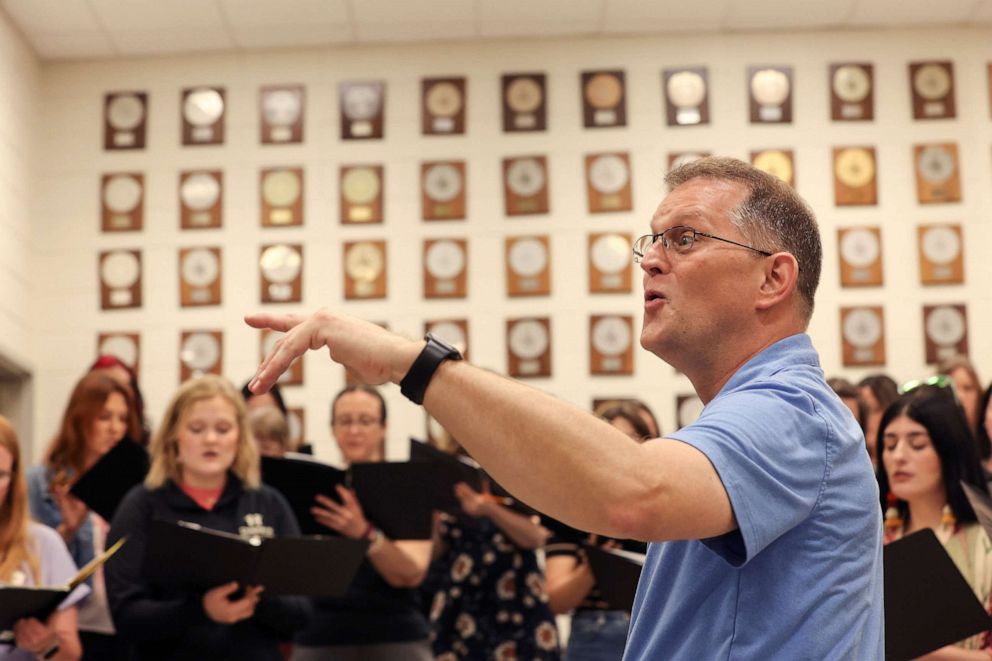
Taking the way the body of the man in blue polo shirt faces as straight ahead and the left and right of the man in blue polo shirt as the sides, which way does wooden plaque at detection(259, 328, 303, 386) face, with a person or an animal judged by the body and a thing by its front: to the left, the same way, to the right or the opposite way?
to the left

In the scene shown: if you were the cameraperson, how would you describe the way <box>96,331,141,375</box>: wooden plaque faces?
facing the viewer

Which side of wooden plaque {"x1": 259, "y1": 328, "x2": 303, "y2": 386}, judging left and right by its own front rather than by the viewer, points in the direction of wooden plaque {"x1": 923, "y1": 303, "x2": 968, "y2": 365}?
left

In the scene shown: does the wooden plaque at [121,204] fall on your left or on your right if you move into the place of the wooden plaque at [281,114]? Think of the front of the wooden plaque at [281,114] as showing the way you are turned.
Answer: on your right

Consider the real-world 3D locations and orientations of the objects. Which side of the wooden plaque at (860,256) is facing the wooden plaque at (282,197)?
right

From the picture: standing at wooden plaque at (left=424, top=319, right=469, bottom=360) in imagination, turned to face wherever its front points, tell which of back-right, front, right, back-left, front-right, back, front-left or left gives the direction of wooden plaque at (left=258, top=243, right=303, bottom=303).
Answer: right

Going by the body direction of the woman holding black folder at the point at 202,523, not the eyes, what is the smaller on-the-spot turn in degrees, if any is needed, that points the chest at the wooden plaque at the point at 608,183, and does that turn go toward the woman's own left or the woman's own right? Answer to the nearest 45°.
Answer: approximately 135° to the woman's own left

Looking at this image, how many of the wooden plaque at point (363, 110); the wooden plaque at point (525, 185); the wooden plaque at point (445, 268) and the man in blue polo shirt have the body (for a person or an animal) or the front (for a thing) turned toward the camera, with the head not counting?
3

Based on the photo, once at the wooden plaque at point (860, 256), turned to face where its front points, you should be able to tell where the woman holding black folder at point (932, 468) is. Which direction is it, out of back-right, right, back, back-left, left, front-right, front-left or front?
front

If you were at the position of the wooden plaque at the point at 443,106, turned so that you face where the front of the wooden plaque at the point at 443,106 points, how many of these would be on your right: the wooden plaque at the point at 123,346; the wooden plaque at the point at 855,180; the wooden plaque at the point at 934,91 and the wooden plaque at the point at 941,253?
1

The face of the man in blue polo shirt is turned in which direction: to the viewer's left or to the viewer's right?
to the viewer's left

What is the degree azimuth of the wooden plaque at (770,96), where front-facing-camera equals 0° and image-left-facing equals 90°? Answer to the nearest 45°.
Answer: approximately 0°

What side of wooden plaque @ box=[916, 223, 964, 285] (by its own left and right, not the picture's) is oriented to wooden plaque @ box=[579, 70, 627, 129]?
right

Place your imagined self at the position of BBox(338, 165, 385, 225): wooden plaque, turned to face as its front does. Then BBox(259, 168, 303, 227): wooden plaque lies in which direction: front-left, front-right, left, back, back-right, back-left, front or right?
right

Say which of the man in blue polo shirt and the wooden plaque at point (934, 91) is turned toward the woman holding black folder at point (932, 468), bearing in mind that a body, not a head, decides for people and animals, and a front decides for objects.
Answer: the wooden plaque

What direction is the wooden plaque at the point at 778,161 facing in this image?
toward the camera
